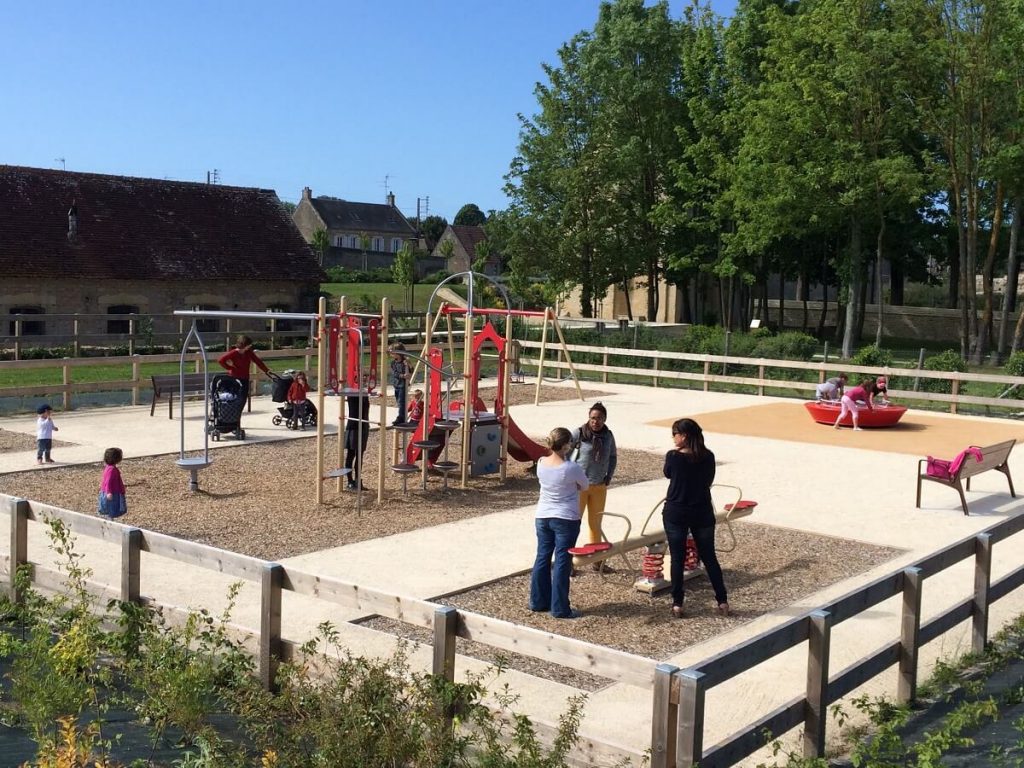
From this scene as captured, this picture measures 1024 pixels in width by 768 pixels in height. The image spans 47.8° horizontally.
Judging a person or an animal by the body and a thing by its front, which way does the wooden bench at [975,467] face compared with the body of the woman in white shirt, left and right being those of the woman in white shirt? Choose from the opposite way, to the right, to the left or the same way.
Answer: to the left

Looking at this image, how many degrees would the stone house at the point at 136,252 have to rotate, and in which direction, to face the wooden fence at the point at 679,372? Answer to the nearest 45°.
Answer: approximately 45° to its left

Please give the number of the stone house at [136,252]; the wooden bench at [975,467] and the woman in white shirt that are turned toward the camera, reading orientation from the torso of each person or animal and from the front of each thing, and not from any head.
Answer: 1

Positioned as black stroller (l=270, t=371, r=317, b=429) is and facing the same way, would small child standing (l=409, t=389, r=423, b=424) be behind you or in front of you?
in front

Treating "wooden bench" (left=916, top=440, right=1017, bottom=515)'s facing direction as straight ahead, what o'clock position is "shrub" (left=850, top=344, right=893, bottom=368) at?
The shrub is roughly at 1 o'clock from the wooden bench.

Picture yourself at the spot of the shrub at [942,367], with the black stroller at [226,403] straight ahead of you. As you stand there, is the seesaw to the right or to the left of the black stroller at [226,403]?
left

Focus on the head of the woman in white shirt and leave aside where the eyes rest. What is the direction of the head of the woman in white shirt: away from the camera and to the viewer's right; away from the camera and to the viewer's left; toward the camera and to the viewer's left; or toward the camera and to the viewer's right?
away from the camera and to the viewer's right

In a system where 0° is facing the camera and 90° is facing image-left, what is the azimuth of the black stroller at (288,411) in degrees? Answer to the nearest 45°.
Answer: approximately 315°

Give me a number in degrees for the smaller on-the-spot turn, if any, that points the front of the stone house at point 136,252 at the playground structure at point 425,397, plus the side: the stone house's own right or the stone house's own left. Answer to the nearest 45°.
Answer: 0° — it already faces it

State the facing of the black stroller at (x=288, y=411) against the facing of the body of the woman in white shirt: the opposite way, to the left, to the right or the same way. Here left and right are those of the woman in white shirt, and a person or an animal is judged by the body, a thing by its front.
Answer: to the right

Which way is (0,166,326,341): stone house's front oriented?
toward the camera

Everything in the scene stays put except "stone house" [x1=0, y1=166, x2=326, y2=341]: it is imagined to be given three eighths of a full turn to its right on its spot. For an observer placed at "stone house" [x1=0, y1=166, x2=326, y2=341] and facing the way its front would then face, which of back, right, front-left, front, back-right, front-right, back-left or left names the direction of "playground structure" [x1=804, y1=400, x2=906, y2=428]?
back

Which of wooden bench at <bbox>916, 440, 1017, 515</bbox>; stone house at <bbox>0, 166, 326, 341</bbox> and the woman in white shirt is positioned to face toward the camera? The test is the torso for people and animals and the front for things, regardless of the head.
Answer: the stone house

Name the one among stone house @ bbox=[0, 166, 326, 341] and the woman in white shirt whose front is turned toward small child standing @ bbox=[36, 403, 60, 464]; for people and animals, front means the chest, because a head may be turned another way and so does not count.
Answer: the stone house

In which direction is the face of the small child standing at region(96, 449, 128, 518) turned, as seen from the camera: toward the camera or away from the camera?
away from the camera
